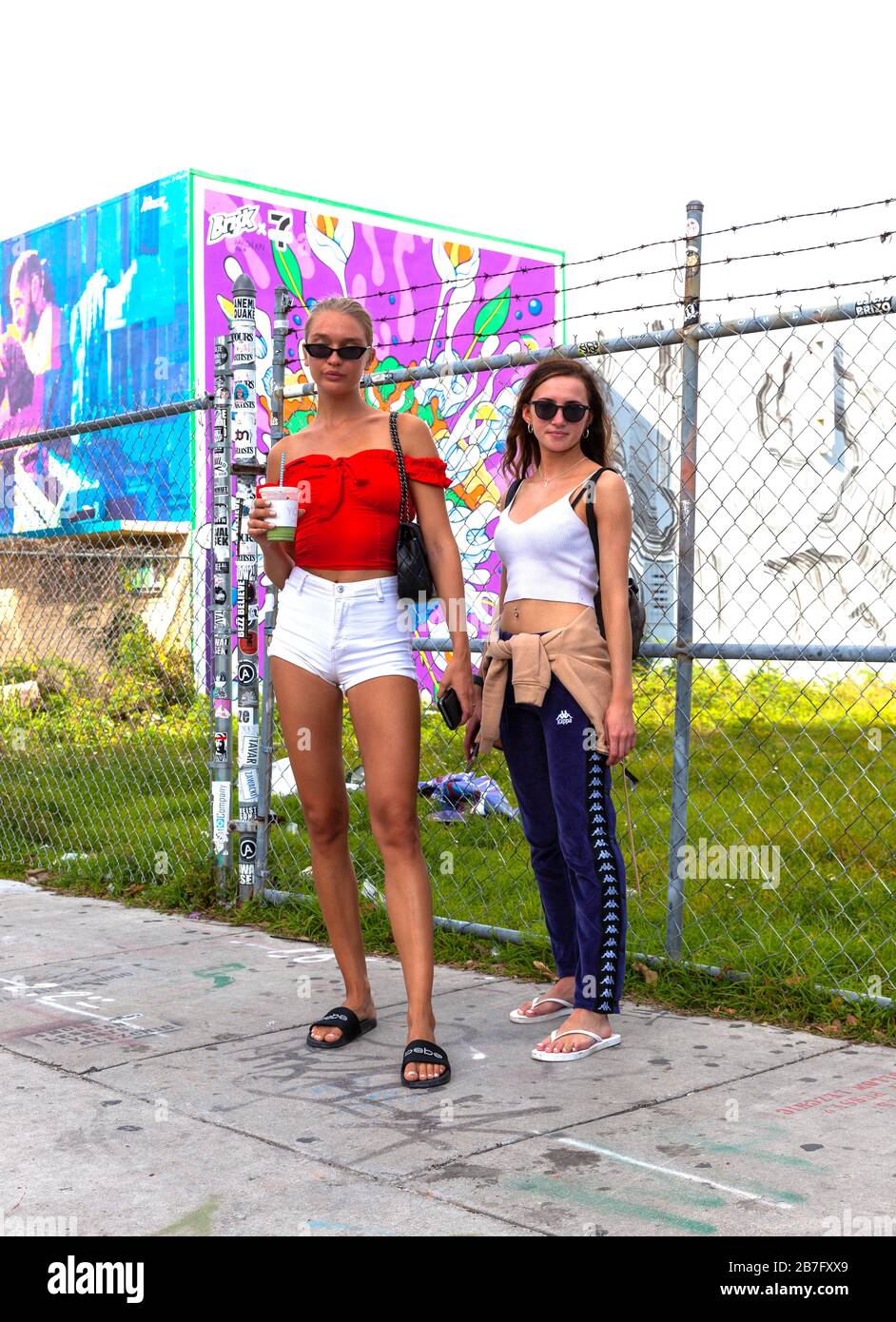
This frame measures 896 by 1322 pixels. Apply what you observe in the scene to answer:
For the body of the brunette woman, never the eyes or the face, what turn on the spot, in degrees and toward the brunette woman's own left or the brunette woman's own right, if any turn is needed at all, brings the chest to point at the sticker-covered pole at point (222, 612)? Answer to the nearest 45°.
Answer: approximately 90° to the brunette woman's own right

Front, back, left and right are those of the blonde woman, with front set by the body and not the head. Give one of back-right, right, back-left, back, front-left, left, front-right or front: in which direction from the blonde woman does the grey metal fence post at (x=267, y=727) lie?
back

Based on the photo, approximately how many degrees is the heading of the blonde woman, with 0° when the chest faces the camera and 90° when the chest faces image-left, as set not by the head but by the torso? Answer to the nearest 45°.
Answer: approximately 0°

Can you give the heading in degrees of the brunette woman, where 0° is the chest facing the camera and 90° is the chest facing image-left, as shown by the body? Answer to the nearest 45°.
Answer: approximately 45°

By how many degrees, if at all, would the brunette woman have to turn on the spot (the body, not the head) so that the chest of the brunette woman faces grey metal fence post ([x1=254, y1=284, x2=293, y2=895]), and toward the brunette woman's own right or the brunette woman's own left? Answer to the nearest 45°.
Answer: approximately 90° to the brunette woman's own right

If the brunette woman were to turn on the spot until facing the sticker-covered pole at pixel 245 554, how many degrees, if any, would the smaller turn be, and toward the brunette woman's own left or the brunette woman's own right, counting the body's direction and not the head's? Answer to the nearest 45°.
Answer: approximately 90° to the brunette woman's own right
